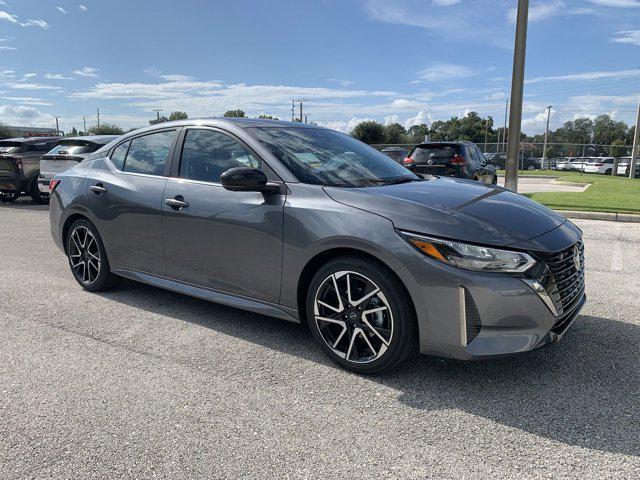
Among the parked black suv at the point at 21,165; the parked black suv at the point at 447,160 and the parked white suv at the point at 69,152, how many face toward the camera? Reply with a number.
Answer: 0

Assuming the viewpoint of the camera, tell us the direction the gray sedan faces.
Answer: facing the viewer and to the right of the viewer

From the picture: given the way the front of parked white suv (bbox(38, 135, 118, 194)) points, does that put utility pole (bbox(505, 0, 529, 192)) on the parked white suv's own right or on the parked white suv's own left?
on the parked white suv's own right

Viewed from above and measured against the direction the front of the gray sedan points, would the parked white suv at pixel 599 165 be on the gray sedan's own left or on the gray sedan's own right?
on the gray sedan's own left

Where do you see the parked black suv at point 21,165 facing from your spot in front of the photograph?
facing away from the viewer and to the right of the viewer

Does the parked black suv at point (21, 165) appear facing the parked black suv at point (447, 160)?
no

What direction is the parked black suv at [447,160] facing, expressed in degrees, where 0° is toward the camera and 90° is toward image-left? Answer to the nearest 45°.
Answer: approximately 225°

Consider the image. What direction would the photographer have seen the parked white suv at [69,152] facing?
facing away from the viewer and to the right of the viewer

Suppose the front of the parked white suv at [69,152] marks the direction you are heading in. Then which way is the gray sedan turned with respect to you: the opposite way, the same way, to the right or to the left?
to the right

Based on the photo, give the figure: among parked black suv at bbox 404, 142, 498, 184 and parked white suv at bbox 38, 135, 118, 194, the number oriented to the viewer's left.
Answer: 0

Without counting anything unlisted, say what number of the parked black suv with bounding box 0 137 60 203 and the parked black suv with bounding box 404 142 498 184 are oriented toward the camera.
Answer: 0

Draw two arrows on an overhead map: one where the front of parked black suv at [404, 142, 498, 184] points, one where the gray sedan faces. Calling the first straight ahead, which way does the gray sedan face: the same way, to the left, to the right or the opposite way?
to the right

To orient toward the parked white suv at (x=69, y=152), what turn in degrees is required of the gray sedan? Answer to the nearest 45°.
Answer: approximately 180°

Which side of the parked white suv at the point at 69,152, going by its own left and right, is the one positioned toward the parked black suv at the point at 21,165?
left

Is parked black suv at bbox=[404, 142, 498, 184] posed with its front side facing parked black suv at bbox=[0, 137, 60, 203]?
no

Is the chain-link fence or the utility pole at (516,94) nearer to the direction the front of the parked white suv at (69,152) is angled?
the chain-link fence

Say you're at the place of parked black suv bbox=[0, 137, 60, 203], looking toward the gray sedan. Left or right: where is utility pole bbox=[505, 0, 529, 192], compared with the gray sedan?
left

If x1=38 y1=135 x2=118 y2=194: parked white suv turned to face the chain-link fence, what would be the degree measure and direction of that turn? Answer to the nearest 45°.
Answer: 0° — it already faces it

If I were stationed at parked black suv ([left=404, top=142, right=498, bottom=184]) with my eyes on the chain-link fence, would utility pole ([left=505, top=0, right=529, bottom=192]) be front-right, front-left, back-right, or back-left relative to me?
back-right

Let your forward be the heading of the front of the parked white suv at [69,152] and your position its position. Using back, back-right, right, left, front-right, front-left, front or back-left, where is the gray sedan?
back-right

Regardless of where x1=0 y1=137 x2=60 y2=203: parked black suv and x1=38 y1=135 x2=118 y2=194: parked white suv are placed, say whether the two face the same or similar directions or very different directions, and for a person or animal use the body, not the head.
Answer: same or similar directions
